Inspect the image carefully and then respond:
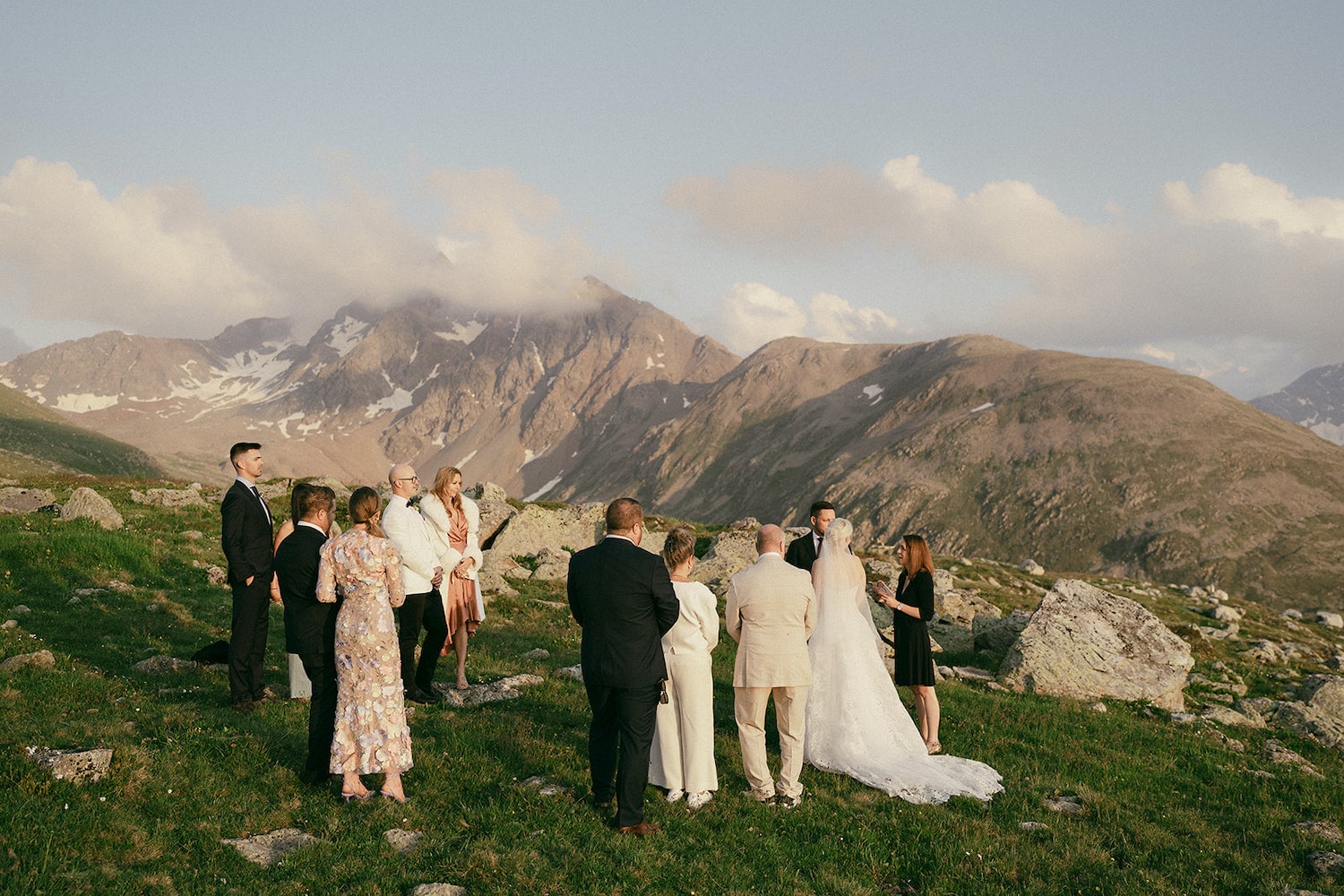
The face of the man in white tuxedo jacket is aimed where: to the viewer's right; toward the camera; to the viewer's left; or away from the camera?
to the viewer's right

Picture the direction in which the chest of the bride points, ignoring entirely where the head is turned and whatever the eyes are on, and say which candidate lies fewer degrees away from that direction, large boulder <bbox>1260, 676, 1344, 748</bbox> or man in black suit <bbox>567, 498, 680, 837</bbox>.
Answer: the large boulder

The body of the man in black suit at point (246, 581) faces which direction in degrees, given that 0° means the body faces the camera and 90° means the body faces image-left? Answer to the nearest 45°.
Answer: approximately 270°

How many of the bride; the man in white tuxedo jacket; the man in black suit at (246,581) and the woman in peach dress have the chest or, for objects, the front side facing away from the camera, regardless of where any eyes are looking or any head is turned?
1

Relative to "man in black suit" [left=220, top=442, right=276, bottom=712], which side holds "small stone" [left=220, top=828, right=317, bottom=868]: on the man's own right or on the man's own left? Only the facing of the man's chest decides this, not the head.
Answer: on the man's own right

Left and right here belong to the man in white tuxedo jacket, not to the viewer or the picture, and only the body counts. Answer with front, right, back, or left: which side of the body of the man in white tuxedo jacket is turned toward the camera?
right

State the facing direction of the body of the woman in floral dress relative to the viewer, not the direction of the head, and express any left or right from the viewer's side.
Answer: facing away from the viewer

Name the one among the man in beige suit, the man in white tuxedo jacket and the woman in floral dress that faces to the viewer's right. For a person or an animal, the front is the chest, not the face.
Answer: the man in white tuxedo jacket

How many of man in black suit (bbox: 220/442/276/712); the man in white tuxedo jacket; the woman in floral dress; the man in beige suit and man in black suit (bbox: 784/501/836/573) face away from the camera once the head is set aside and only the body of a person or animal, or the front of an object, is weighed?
2

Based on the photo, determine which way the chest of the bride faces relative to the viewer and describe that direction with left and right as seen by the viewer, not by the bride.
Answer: facing away from the viewer

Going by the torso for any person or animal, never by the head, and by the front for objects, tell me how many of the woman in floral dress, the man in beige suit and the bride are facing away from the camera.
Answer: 3

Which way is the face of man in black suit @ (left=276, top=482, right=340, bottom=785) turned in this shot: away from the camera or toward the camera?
away from the camera

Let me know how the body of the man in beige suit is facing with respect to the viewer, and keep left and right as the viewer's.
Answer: facing away from the viewer

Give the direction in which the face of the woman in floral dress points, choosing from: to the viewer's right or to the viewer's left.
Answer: to the viewer's right

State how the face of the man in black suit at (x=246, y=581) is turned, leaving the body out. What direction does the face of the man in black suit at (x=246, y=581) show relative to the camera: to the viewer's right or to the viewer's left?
to the viewer's right
